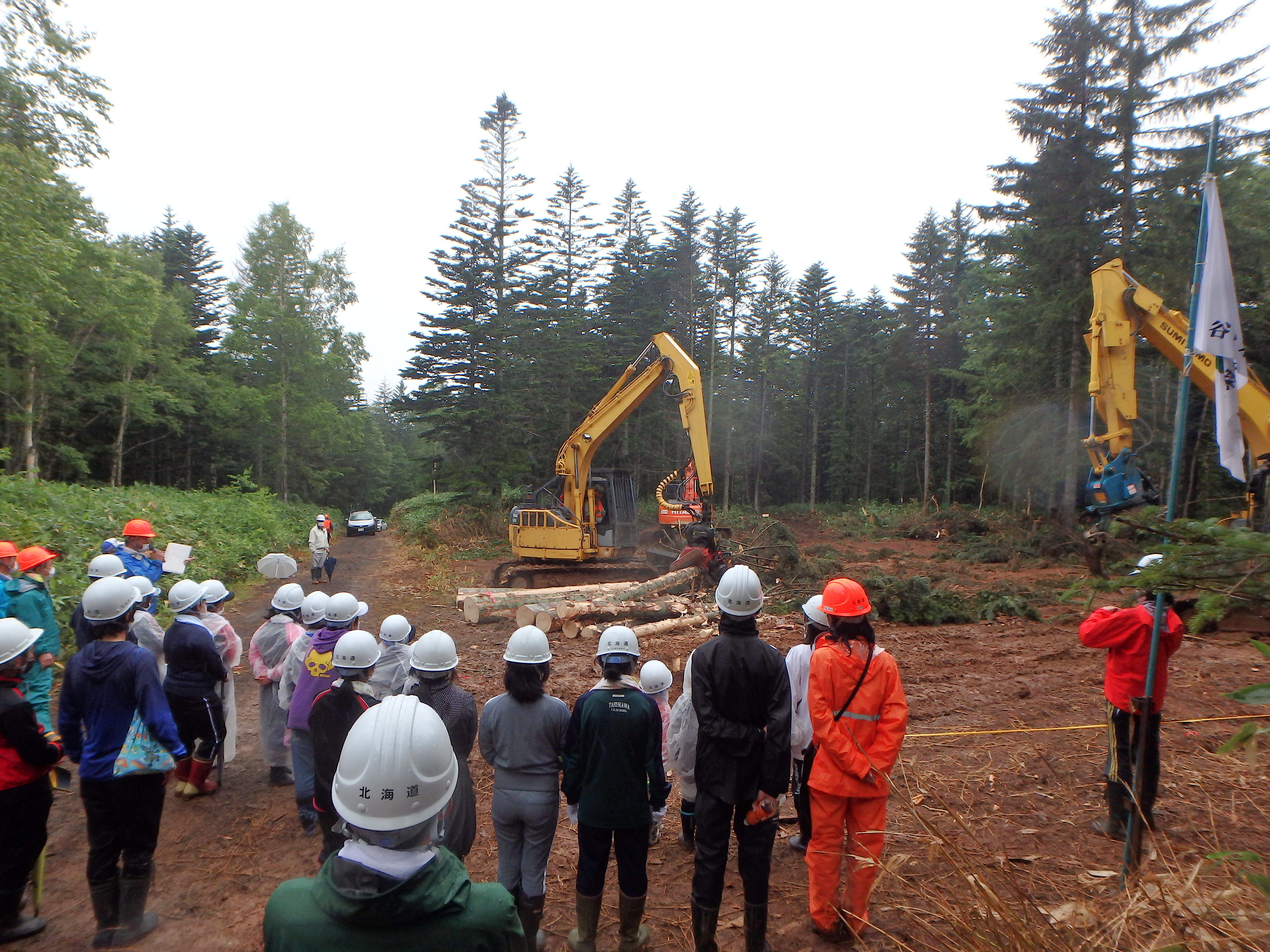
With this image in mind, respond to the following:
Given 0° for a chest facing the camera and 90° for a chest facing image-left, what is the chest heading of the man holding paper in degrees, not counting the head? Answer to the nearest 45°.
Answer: approximately 270°

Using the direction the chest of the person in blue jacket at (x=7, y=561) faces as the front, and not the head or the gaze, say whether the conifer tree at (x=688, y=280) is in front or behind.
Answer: in front

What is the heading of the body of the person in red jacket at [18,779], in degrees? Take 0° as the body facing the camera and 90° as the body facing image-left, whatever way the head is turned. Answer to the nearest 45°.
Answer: approximately 270°

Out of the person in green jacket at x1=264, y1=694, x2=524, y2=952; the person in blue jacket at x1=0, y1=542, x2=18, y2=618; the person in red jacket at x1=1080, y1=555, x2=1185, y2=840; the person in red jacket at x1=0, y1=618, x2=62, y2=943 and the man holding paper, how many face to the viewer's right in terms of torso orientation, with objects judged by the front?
3

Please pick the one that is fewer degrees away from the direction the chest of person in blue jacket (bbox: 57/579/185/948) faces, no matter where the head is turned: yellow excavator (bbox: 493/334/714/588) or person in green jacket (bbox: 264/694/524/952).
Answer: the yellow excavator

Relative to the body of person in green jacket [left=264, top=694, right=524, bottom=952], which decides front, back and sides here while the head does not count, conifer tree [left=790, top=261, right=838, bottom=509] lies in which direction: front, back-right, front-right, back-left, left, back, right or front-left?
front-right

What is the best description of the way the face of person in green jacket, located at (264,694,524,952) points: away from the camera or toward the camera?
away from the camera

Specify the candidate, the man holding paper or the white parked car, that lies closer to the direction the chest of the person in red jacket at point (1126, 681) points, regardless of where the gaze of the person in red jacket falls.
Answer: the white parked car

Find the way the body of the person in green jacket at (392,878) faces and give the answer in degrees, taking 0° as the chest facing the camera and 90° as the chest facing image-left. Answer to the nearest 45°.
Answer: approximately 180°
